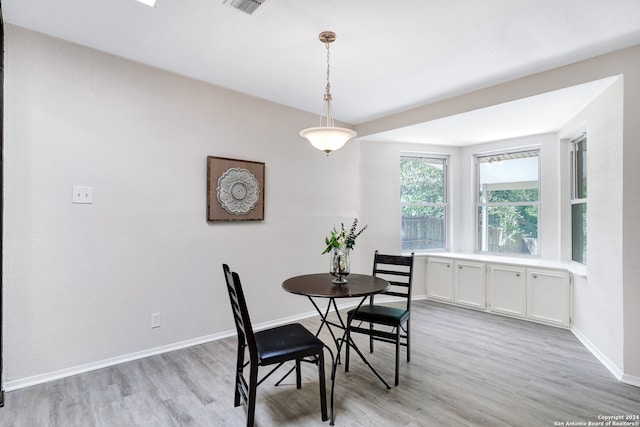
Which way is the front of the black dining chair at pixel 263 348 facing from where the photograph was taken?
facing to the right of the viewer

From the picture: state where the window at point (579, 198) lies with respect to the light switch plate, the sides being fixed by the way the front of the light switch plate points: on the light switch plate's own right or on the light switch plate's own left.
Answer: on the light switch plate's own left

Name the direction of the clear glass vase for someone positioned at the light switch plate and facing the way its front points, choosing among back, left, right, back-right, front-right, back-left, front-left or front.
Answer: front-left

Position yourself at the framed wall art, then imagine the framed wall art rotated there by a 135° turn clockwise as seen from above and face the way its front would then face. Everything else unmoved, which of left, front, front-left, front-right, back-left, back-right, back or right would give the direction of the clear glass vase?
back-left

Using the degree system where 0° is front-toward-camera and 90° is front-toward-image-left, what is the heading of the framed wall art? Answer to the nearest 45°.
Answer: approximately 315°

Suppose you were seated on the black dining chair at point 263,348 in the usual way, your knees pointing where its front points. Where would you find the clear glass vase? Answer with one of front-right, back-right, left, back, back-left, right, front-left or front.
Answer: front-left

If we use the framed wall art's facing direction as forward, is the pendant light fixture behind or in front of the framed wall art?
in front

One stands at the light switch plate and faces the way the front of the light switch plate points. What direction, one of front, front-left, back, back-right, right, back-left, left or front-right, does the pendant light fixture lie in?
front-left
